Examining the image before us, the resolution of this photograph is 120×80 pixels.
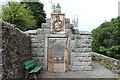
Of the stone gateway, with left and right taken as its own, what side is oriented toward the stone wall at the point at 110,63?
left

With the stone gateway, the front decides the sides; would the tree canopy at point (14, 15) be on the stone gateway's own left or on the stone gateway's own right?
on the stone gateway's own right

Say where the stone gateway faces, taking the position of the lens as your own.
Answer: facing the viewer

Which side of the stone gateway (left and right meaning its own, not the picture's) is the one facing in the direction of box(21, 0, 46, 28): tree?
back

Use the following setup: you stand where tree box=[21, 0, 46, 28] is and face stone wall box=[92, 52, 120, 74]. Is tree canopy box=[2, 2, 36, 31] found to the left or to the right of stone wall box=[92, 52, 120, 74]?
right
